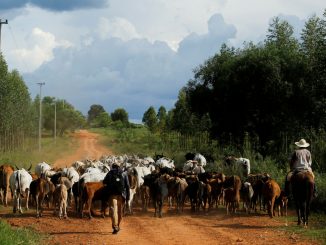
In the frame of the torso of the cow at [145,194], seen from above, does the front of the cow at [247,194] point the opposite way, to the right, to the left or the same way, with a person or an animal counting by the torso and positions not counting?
the same way

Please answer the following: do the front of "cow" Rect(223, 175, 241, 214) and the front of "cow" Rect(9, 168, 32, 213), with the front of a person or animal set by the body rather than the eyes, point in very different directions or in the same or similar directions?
same or similar directions

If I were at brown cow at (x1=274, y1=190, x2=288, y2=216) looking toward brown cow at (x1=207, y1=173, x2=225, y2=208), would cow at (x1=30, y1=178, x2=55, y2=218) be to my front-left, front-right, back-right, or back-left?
front-left

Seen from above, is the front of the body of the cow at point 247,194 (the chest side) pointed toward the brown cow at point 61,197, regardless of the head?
no
